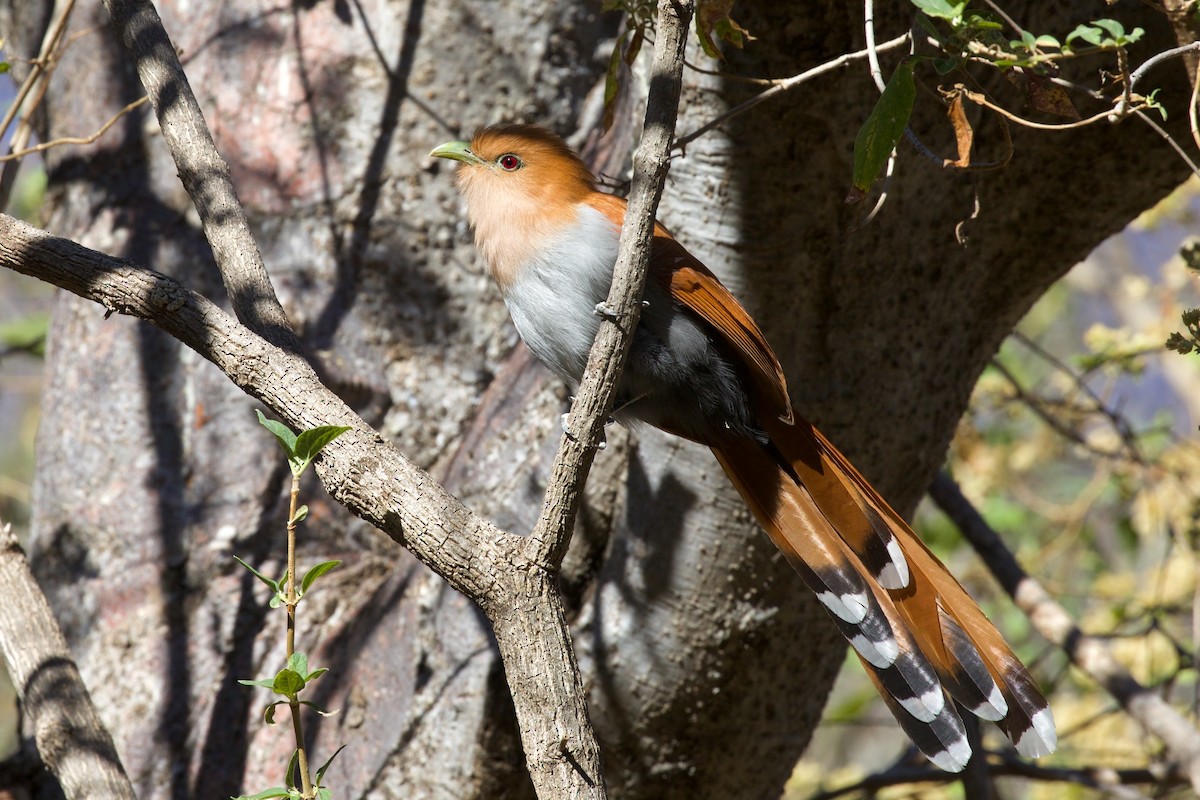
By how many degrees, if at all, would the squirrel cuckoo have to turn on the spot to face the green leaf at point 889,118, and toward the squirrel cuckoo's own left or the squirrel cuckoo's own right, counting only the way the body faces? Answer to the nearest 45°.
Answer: approximately 180°

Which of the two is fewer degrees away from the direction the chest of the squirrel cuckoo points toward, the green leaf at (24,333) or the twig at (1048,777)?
the green leaf

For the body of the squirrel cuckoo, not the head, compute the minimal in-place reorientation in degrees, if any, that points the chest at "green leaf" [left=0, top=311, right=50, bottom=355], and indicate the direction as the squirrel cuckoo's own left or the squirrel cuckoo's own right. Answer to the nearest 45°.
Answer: approximately 45° to the squirrel cuckoo's own right

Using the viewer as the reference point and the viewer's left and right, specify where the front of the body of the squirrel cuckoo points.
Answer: facing to the left of the viewer
